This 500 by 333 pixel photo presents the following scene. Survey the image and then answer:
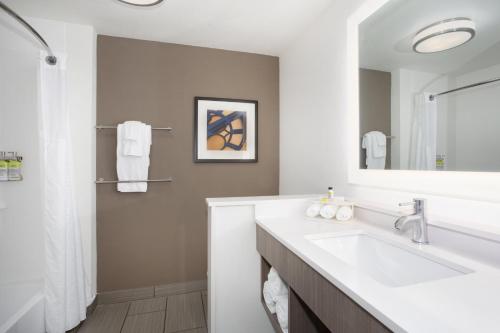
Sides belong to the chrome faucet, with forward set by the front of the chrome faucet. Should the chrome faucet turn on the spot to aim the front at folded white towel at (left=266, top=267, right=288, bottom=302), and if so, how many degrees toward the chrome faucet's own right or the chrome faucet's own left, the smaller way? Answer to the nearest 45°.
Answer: approximately 45° to the chrome faucet's own right

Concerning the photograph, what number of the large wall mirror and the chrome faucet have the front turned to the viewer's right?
0

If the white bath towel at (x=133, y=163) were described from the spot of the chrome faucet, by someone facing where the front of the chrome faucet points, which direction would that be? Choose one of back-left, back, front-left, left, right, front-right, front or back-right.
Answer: front-right

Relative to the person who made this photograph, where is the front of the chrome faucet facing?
facing the viewer and to the left of the viewer

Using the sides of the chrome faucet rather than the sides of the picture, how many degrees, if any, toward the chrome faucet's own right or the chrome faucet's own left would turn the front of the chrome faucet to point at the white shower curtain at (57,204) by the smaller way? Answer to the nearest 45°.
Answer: approximately 45° to the chrome faucet's own right

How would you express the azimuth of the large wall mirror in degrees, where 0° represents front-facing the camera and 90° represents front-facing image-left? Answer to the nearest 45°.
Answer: approximately 45°

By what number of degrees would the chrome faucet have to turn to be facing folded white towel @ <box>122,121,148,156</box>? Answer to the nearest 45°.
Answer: approximately 45° to its right
